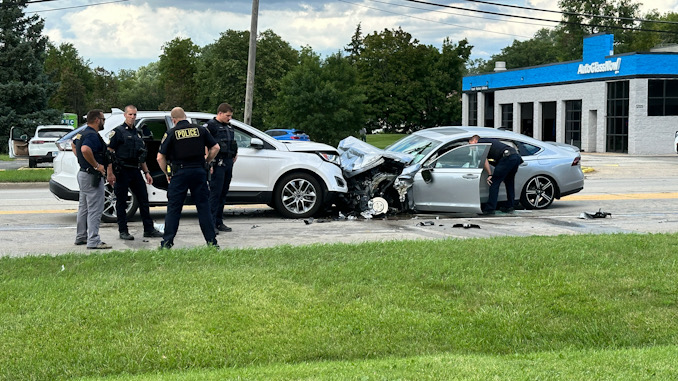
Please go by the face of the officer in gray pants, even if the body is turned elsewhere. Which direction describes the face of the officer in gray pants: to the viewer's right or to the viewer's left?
to the viewer's right

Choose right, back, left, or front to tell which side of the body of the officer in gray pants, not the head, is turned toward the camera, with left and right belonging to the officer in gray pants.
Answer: right

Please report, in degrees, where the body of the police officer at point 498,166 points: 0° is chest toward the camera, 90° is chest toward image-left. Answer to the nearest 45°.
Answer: approximately 135°

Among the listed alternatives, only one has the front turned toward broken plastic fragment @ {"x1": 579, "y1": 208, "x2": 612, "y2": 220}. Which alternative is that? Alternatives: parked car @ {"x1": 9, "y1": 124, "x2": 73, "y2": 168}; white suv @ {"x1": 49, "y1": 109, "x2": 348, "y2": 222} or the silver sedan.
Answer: the white suv

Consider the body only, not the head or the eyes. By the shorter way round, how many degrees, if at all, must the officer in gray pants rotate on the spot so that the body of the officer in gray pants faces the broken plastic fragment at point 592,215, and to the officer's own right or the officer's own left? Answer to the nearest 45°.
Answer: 0° — they already face it

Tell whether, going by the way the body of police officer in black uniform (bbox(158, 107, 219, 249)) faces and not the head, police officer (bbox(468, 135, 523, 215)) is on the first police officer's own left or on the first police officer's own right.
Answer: on the first police officer's own right

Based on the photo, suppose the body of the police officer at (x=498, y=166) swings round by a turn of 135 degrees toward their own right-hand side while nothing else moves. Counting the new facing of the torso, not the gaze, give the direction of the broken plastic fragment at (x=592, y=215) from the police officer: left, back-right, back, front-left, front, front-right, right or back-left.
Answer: front

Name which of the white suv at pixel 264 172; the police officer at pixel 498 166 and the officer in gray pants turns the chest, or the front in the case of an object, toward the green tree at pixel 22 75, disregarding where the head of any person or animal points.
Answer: the police officer
